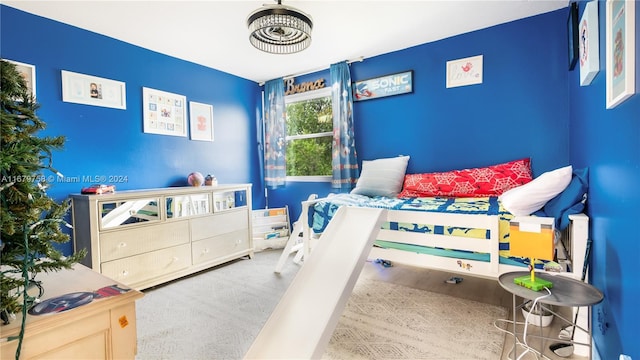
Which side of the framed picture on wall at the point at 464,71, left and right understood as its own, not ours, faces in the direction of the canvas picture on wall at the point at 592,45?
left

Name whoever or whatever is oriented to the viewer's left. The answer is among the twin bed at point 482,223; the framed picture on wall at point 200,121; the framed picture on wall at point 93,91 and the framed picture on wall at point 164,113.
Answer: the twin bed

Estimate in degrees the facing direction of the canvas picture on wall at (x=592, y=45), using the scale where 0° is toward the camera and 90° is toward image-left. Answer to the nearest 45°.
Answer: approximately 90°

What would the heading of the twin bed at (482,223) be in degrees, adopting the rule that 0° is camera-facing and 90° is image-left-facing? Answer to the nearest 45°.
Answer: approximately 90°

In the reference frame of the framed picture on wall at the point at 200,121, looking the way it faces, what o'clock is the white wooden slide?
The white wooden slide is roughly at 1 o'clock from the framed picture on wall.

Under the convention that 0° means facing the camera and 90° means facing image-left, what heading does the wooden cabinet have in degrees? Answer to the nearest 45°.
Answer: approximately 315°

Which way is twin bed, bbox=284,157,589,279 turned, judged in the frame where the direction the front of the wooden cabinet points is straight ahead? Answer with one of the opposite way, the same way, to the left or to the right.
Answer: the opposite way

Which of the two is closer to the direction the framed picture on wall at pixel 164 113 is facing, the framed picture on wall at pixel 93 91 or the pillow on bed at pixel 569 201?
the pillow on bed
